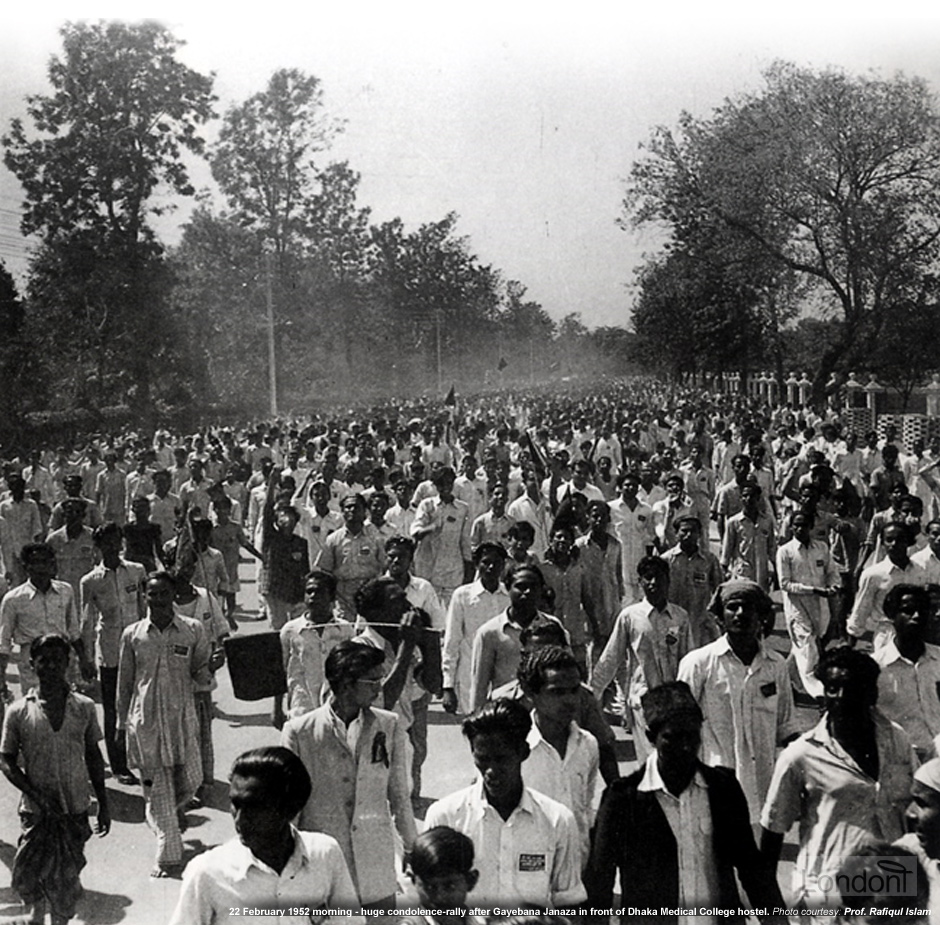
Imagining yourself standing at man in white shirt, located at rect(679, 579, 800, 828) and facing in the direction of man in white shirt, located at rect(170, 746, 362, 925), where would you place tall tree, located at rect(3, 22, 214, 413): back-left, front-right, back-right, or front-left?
back-right

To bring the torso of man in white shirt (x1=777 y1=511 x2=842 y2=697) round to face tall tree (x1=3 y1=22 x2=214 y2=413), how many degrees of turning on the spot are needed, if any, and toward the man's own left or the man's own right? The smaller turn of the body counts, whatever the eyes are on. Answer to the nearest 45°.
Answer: approximately 135° to the man's own right

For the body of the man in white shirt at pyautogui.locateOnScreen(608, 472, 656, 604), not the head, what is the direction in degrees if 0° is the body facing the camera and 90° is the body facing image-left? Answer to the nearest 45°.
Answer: approximately 0°

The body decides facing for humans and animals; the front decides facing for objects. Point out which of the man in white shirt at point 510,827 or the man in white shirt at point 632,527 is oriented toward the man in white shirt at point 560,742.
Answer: the man in white shirt at point 632,527

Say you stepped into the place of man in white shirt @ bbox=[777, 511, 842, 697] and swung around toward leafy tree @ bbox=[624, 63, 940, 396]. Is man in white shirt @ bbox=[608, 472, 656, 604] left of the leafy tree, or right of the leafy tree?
left

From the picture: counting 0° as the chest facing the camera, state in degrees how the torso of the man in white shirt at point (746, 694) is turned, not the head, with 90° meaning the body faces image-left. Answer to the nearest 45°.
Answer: approximately 0°

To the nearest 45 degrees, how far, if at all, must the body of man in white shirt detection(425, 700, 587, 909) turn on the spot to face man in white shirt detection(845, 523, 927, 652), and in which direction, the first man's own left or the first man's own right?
approximately 135° to the first man's own left

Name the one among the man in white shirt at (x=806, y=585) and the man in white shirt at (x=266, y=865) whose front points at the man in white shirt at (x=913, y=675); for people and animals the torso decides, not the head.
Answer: the man in white shirt at (x=806, y=585)

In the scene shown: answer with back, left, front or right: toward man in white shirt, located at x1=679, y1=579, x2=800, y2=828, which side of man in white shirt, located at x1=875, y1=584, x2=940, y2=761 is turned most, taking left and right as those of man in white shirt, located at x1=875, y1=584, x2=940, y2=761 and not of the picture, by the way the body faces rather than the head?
right

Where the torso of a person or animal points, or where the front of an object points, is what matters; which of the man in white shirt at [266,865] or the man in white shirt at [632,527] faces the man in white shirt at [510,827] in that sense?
the man in white shirt at [632,527]

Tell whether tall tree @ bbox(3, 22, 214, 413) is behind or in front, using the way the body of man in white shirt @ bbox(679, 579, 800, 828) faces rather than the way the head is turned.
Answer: behind

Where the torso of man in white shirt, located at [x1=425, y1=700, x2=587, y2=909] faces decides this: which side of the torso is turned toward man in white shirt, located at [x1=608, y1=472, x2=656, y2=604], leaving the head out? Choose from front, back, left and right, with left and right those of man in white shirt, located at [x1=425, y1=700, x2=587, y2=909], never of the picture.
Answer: back
